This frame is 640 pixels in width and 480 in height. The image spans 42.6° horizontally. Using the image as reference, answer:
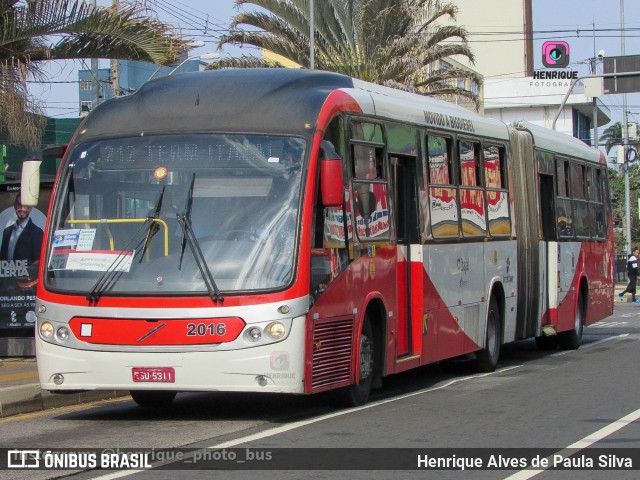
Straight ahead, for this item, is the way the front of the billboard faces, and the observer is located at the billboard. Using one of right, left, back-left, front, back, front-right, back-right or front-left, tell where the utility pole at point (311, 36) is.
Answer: back-left

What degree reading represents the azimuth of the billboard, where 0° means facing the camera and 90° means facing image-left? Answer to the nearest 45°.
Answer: approximately 0°

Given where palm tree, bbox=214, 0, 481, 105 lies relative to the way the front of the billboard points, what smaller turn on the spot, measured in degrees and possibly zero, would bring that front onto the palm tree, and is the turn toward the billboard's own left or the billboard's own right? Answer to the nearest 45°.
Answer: approximately 135° to the billboard's own left
